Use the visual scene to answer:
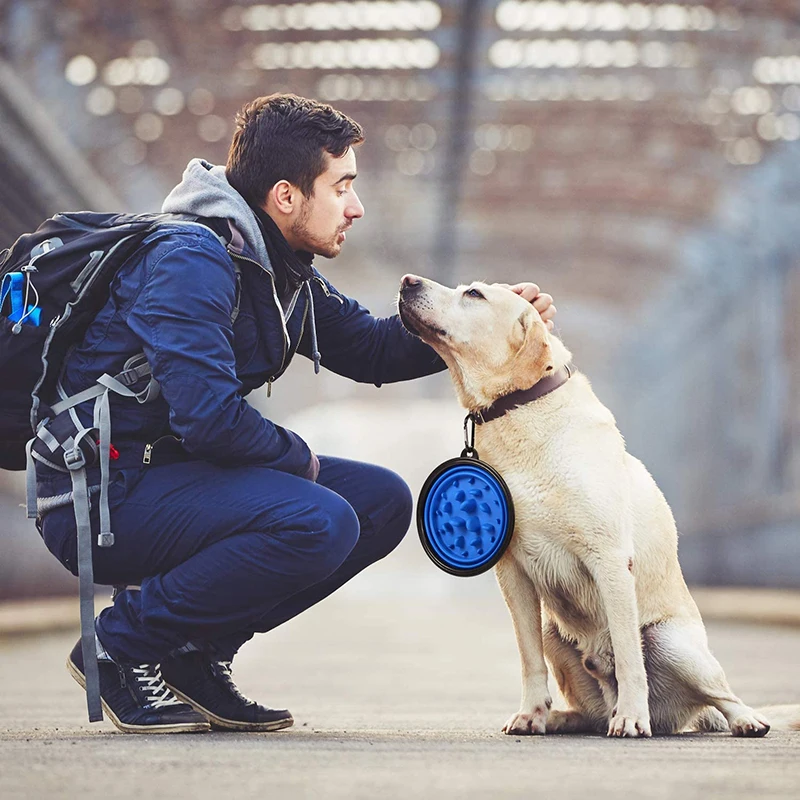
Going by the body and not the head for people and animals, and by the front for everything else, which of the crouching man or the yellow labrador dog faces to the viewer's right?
the crouching man

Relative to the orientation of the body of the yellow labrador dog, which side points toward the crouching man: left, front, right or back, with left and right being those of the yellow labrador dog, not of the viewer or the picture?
front

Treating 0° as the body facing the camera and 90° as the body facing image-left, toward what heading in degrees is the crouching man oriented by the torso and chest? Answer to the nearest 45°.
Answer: approximately 270°

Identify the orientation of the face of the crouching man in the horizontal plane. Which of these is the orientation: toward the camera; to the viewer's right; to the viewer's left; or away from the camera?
to the viewer's right

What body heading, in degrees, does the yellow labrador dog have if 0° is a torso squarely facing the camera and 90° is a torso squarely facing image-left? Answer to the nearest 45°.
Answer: approximately 45°

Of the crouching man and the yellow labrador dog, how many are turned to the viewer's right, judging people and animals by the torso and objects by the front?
1

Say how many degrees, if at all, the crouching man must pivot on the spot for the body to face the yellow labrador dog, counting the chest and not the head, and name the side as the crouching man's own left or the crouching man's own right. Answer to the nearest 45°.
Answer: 0° — they already face it
